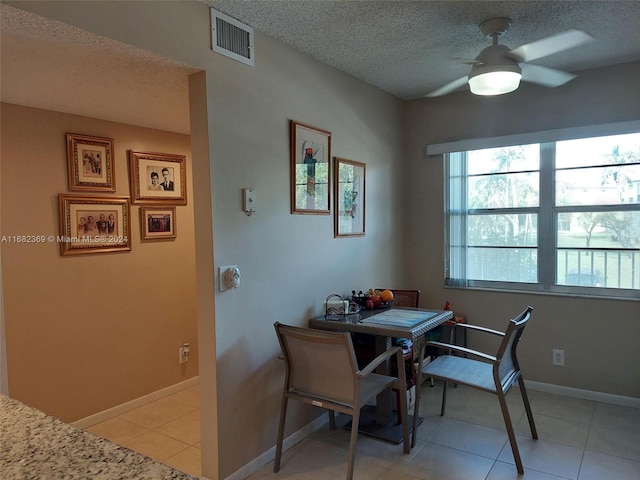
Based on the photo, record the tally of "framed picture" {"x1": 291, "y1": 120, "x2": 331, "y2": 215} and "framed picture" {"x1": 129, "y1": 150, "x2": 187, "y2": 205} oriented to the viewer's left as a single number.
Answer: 0

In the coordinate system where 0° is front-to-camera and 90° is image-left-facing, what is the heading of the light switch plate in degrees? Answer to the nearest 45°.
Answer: approximately 315°

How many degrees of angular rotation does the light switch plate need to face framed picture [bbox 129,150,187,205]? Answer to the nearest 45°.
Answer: approximately 135° to its left

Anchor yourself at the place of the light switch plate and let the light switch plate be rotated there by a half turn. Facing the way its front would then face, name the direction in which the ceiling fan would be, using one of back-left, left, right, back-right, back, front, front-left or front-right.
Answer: back-right

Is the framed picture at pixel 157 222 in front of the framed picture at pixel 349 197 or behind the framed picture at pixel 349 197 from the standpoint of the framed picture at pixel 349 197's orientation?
behind

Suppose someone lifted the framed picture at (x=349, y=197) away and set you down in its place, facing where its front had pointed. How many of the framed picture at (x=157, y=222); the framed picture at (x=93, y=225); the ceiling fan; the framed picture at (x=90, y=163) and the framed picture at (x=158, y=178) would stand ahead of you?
1

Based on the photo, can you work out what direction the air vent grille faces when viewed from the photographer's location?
facing the viewer and to the right of the viewer

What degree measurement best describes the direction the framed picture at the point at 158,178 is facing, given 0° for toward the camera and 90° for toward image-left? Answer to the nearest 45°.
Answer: approximately 315°

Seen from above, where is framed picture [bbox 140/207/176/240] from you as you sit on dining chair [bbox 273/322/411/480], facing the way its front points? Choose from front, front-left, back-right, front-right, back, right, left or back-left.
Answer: left

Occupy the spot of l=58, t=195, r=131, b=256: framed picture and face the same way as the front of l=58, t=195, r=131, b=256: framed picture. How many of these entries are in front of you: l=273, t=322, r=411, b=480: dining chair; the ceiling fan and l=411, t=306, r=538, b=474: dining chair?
3

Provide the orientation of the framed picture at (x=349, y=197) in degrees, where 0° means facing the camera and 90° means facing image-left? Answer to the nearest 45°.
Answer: approximately 315°

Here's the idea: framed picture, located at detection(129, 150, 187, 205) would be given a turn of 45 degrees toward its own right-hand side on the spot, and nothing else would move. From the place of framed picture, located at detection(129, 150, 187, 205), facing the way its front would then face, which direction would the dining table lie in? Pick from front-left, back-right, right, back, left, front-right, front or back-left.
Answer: front-left

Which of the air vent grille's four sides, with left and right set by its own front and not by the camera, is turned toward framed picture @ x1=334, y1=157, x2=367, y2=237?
left
